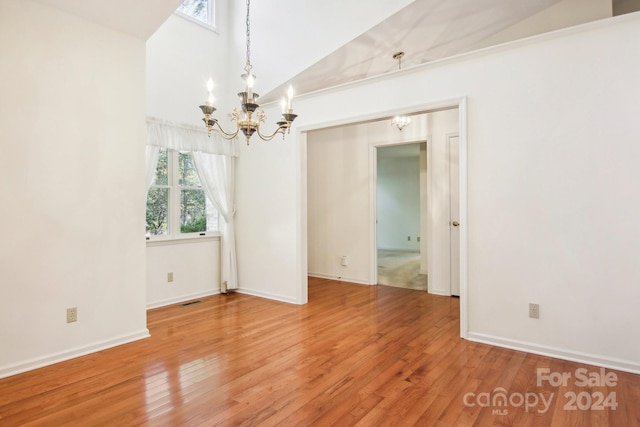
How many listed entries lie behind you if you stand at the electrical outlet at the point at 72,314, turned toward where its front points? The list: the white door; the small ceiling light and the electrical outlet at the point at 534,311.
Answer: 0

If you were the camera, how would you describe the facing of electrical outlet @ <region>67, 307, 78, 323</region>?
facing the viewer and to the right of the viewer

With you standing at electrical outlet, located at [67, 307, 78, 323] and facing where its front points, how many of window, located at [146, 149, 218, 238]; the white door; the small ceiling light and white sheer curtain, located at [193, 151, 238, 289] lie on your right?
0

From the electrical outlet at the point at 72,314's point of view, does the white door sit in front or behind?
in front

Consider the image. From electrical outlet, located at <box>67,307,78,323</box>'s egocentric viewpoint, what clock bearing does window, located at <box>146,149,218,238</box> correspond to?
The window is roughly at 9 o'clock from the electrical outlet.

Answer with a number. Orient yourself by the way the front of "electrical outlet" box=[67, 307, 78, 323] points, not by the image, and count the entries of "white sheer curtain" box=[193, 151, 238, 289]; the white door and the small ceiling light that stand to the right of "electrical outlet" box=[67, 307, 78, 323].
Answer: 0

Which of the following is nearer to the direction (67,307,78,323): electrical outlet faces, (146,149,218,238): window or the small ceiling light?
the small ceiling light

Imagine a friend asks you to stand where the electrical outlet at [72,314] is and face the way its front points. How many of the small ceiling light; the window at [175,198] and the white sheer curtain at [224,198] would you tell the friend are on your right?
0

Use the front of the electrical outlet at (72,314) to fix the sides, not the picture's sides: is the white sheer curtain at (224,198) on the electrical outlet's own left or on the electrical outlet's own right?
on the electrical outlet's own left

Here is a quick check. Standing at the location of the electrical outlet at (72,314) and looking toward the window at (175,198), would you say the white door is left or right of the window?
right

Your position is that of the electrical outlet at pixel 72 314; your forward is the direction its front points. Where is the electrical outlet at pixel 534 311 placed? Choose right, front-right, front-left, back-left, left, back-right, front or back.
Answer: front
